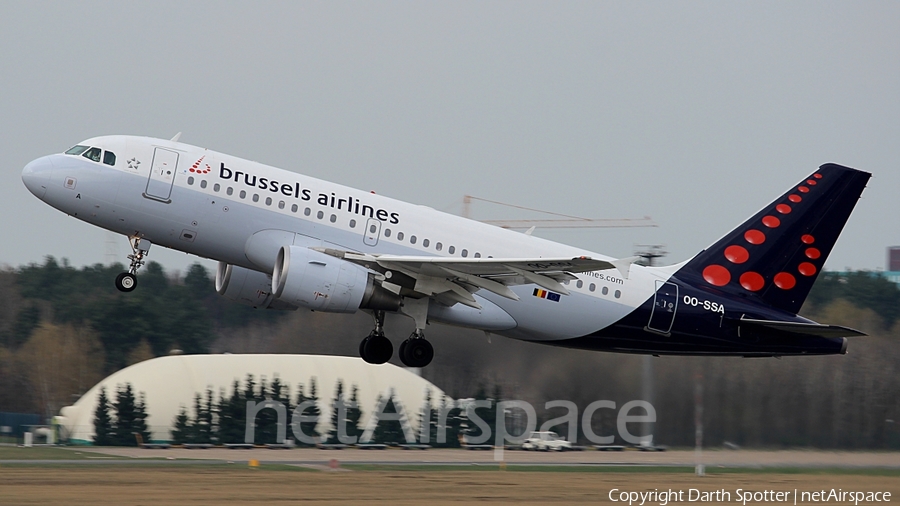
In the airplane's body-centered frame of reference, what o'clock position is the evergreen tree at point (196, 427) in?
The evergreen tree is roughly at 2 o'clock from the airplane.

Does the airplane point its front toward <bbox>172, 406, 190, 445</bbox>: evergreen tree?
no

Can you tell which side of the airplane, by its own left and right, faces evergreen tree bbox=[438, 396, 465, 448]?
right

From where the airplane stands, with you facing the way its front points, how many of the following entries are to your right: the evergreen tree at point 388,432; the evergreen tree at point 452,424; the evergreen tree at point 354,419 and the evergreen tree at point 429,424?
4

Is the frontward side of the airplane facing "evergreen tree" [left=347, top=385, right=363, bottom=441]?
no

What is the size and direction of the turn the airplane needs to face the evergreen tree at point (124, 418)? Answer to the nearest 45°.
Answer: approximately 45° to its right

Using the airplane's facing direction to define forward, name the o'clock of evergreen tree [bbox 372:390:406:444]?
The evergreen tree is roughly at 3 o'clock from the airplane.

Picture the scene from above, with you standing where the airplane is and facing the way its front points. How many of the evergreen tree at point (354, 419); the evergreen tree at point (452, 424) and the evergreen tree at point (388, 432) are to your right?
3

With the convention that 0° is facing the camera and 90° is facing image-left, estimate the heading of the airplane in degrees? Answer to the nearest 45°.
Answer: approximately 90°

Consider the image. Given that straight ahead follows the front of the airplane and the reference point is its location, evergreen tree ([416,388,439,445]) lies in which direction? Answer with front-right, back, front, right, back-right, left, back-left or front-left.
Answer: right
